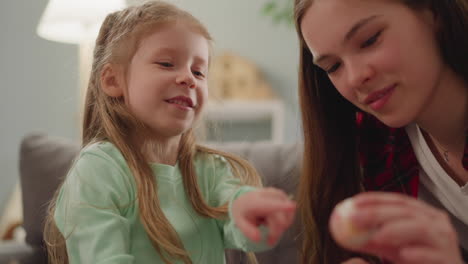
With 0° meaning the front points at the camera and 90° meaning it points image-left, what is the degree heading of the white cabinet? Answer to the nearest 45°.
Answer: approximately 0°

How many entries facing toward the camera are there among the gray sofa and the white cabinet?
2

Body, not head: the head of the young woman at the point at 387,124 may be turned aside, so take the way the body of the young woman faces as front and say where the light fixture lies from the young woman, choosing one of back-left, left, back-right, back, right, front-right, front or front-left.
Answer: right

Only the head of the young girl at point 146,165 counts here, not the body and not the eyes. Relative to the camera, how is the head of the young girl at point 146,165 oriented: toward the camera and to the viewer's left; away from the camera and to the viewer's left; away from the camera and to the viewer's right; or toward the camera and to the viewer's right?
toward the camera and to the viewer's right

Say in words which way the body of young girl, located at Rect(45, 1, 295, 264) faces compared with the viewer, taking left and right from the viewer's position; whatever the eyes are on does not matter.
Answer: facing the viewer and to the right of the viewer

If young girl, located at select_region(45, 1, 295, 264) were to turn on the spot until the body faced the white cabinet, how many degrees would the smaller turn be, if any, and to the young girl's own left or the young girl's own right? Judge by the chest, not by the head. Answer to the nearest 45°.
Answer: approximately 135° to the young girl's own left

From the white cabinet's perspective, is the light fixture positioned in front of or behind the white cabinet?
in front

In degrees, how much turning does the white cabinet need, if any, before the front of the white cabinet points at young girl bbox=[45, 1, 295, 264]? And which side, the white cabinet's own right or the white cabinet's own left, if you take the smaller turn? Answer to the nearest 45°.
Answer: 0° — it already faces them

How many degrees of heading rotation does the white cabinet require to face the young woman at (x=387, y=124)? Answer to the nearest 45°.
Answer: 0° — it already faces them
